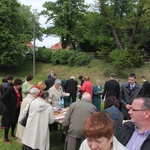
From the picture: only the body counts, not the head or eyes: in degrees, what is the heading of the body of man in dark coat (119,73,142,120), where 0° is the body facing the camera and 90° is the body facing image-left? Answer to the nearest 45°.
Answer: approximately 0°

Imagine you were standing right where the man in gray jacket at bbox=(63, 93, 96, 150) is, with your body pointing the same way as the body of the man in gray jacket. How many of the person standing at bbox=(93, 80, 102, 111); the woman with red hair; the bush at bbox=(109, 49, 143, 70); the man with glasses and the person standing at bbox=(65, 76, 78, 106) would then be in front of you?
3

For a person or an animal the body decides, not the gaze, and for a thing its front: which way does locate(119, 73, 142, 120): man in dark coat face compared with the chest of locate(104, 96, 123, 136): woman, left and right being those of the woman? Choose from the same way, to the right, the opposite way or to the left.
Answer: the opposite way

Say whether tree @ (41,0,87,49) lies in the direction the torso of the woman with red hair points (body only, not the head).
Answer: no

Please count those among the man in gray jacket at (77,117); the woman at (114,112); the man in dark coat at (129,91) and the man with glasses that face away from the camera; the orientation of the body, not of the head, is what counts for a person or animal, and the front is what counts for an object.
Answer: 2

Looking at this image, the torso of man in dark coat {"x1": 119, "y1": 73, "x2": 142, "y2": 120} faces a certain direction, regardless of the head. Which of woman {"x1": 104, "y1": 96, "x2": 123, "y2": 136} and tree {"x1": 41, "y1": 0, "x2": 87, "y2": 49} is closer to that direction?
the woman

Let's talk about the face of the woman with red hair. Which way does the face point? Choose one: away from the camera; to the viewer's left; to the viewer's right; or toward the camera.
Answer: toward the camera

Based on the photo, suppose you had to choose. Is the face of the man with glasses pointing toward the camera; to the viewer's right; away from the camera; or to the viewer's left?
to the viewer's left

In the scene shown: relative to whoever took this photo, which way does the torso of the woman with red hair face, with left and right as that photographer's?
facing the viewer and to the left of the viewer

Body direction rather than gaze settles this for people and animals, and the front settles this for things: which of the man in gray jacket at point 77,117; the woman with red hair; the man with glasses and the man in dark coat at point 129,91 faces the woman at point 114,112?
the man in dark coat

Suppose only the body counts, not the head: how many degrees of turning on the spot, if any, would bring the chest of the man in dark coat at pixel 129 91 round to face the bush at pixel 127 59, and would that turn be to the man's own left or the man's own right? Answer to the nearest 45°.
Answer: approximately 180°

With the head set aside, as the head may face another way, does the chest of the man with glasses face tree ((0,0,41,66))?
no

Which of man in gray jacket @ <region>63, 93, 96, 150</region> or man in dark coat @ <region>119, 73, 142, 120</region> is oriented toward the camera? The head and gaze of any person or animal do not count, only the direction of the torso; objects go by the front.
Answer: the man in dark coat

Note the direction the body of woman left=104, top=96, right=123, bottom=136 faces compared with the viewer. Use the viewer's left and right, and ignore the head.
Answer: facing away from the viewer

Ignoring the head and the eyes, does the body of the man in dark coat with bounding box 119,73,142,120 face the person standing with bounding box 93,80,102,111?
no

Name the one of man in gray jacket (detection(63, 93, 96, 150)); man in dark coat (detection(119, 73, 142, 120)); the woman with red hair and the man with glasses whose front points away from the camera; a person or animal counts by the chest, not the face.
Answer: the man in gray jacket

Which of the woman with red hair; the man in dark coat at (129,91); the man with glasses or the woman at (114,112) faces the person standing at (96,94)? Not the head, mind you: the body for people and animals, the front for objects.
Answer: the woman

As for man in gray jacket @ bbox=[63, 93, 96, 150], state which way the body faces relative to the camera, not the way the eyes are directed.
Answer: away from the camera

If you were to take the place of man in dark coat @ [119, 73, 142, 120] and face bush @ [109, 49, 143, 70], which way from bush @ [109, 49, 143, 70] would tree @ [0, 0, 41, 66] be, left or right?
left
